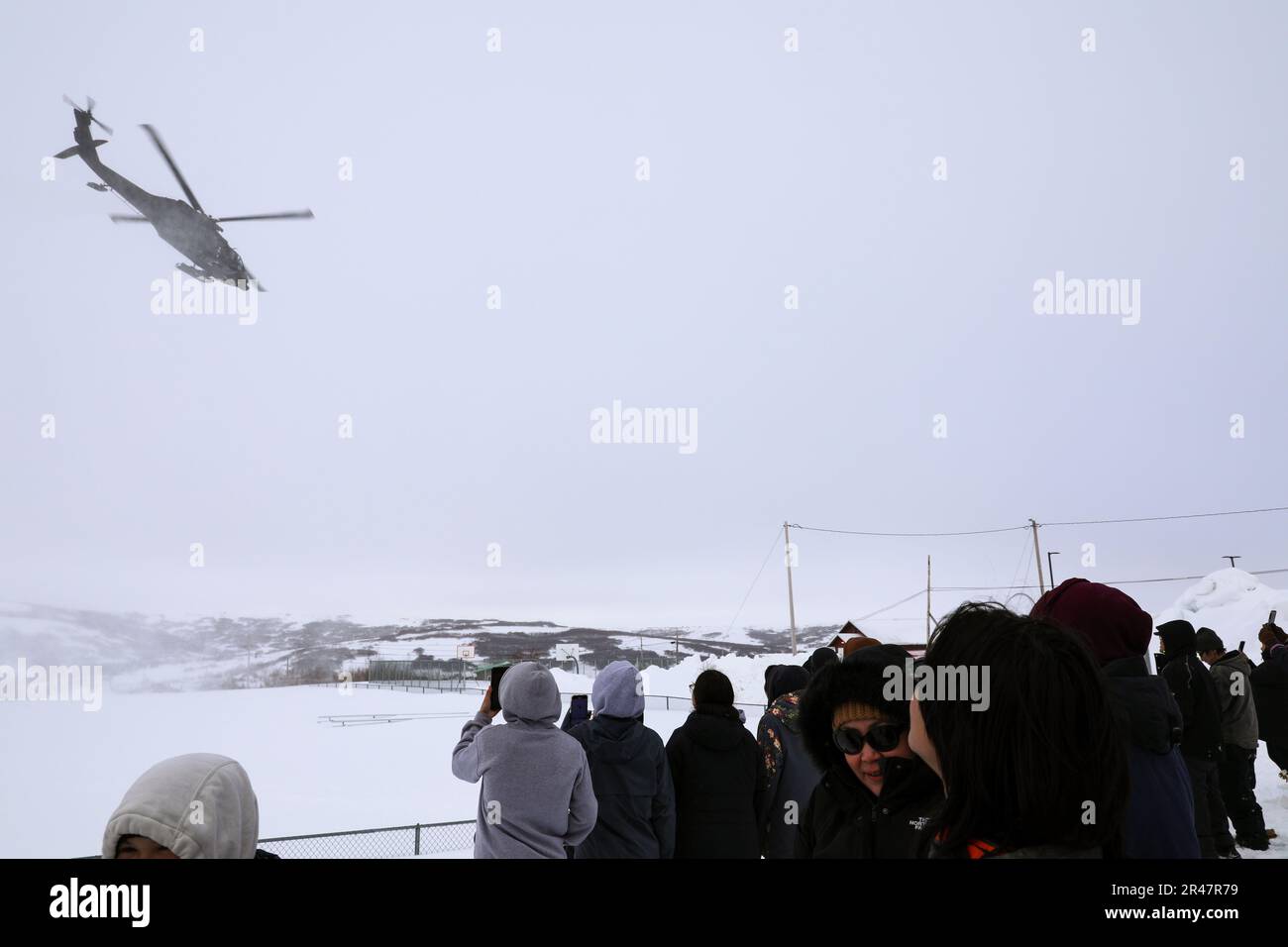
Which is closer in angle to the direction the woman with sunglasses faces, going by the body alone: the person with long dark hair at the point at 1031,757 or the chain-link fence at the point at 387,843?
the person with long dark hair

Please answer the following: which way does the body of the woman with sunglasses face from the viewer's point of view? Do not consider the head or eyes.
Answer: toward the camera

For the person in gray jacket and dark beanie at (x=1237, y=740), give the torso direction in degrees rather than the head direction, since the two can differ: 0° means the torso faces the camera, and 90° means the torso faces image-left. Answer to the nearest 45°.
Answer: approximately 135°

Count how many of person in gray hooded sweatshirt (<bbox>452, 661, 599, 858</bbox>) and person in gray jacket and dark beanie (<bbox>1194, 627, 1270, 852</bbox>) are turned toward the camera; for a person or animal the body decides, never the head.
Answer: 0

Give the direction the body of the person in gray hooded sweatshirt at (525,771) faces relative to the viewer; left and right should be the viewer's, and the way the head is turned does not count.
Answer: facing away from the viewer

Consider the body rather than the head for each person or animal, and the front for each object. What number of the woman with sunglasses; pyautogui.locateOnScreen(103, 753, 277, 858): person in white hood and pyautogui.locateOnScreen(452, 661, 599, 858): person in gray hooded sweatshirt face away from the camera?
1

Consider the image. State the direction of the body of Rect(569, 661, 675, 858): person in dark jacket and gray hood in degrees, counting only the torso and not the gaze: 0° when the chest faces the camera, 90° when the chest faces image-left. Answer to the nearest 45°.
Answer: approximately 180°

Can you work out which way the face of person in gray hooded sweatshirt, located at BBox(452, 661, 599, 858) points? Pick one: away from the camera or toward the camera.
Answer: away from the camera

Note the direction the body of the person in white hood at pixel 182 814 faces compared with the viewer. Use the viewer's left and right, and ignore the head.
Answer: facing the viewer and to the left of the viewer
